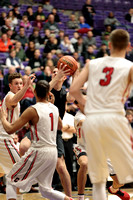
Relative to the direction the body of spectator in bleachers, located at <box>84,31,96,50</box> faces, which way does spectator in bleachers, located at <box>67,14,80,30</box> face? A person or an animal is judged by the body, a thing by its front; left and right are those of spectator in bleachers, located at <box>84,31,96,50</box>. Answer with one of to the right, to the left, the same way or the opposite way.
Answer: the same way

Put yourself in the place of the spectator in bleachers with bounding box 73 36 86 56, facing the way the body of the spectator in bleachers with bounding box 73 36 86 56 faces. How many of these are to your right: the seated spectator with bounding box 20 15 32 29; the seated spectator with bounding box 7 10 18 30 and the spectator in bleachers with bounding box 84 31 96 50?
2

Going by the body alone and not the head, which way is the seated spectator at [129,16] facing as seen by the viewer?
toward the camera

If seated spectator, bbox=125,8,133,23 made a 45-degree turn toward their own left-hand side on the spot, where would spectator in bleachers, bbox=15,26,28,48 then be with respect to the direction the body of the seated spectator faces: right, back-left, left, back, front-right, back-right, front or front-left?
right

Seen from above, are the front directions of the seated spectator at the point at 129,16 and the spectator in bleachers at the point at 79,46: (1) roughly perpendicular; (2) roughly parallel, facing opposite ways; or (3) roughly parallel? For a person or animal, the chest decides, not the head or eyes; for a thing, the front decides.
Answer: roughly parallel

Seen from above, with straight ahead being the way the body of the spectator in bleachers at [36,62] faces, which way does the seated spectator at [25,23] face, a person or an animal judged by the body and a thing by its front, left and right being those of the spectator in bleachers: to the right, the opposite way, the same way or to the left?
the same way

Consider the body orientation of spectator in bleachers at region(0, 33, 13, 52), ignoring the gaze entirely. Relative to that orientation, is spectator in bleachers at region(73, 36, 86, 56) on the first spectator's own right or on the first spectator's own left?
on the first spectator's own left

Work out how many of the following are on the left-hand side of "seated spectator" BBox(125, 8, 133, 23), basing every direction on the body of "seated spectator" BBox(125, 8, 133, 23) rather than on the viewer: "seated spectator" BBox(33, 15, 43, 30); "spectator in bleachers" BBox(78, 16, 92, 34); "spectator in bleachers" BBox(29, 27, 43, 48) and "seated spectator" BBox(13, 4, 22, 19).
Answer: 0

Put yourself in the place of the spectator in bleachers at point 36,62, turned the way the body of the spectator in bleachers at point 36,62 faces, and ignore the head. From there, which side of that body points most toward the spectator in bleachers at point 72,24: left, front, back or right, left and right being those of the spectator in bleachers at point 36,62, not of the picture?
back

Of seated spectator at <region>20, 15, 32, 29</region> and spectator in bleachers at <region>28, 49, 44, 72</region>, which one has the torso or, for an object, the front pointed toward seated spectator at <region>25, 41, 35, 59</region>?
seated spectator at <region>20, 15, 32, 29</region>

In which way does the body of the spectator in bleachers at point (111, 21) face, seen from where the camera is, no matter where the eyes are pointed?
toward the camera

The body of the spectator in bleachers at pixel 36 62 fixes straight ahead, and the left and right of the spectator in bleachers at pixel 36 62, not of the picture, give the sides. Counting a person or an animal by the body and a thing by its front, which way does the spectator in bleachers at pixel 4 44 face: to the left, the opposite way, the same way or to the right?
the same way

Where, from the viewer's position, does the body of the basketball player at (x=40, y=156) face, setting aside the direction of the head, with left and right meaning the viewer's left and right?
facing away from the viewer and to the left of the viewer

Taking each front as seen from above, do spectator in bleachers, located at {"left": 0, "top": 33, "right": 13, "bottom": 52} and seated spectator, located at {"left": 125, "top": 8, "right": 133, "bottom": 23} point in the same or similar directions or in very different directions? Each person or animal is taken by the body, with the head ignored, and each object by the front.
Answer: same or similar directions

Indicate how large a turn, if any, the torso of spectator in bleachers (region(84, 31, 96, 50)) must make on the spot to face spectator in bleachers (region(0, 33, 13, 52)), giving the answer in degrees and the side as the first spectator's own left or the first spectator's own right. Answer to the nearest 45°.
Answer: approximately 45° to the first spectator's own right

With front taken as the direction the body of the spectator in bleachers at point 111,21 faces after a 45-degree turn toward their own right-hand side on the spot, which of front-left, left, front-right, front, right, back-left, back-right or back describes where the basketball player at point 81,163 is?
front-left

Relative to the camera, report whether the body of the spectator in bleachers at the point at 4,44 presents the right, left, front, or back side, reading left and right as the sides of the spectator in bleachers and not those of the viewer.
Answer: front

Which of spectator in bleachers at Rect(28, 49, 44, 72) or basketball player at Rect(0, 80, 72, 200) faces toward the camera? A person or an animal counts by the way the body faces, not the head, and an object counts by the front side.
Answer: the spectator in bleachers

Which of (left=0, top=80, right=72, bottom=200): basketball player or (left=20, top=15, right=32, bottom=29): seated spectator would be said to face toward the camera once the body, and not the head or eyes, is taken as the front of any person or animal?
the seated spectator

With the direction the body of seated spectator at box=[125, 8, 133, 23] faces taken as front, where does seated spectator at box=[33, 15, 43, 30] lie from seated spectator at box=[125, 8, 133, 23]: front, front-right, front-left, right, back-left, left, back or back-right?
front-right

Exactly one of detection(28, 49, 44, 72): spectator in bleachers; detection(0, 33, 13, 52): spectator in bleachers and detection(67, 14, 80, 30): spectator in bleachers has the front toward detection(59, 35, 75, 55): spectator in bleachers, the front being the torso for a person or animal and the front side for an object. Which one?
detection(67, 14, 80, 30): spectator in bleachers

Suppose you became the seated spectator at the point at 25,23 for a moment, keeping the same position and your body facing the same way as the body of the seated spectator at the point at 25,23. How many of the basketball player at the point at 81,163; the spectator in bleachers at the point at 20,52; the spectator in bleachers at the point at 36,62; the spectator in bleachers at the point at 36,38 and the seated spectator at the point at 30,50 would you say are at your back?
0

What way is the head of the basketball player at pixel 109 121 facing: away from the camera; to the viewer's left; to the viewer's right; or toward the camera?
away from the camera
